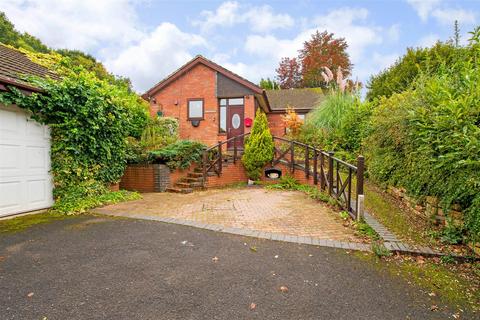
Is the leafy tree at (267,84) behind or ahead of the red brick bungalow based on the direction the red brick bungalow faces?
behind

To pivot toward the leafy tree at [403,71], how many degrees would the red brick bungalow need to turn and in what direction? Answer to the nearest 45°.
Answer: approximately 90° to its left

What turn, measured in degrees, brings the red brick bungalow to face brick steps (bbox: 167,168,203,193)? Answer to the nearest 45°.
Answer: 0° — it already faces it

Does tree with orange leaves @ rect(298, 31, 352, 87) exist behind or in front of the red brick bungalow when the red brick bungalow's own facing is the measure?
behind

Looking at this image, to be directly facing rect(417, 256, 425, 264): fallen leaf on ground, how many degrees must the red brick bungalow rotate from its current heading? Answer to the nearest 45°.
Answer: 0° — it already faces it

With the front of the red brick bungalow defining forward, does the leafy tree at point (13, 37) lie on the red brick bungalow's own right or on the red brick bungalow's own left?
on the red brick bungalow's own right

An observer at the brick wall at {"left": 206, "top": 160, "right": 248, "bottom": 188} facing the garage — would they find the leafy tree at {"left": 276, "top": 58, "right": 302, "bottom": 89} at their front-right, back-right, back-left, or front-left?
back-right

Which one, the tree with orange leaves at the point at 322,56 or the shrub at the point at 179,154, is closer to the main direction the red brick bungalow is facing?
the shrub

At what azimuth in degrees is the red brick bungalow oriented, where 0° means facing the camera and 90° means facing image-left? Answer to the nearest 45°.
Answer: approximately 0°

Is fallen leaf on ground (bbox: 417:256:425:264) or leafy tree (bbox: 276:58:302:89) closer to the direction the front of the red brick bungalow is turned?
the fallen leaf on ground

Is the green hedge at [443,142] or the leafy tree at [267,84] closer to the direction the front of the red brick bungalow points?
the green hedge
